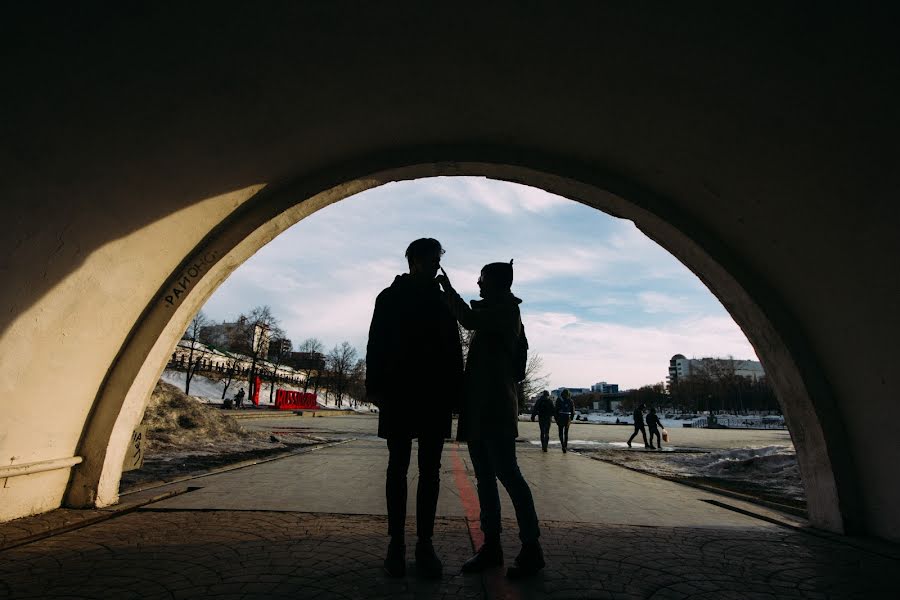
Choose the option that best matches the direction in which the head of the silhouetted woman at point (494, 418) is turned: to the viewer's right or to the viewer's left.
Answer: to the viewer's left

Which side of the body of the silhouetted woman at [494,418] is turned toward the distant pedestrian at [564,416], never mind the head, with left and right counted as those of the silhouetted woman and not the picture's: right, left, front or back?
right

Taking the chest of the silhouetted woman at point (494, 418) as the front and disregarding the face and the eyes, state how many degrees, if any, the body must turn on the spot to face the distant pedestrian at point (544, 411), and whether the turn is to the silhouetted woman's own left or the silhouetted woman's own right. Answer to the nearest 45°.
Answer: approximately 90° to the silhouetted woman's own right

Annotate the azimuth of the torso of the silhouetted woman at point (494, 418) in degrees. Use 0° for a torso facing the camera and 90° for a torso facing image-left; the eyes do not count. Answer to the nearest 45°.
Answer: approximately 90°
